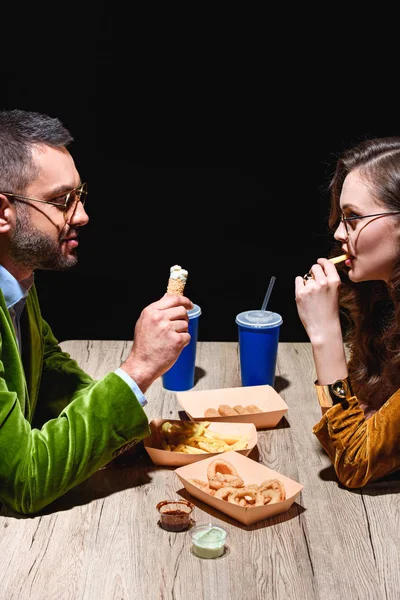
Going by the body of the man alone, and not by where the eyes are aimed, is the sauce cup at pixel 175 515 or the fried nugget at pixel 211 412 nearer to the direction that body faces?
the fried nugget

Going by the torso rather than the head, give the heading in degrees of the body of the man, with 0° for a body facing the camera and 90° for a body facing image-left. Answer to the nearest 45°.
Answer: approximately 270°

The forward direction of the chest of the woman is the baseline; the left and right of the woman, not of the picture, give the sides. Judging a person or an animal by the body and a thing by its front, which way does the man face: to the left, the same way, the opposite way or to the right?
the opposite way

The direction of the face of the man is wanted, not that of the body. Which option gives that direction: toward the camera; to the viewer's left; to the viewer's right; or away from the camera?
to the viewer's right

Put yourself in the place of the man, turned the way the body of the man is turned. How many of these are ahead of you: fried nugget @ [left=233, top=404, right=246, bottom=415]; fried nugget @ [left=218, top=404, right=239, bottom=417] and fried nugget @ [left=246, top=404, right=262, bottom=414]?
3

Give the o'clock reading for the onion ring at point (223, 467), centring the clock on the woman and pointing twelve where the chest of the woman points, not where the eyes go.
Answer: The onion ring is roughly at 10 o'clock from the woman.

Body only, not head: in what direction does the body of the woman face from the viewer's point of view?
to the viewer's left

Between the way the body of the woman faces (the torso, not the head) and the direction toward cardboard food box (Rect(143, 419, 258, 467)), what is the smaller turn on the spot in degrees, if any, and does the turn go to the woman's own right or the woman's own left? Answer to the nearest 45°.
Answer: approximately 45° to the woman's own left

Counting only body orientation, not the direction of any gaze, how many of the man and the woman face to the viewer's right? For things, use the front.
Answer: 1
